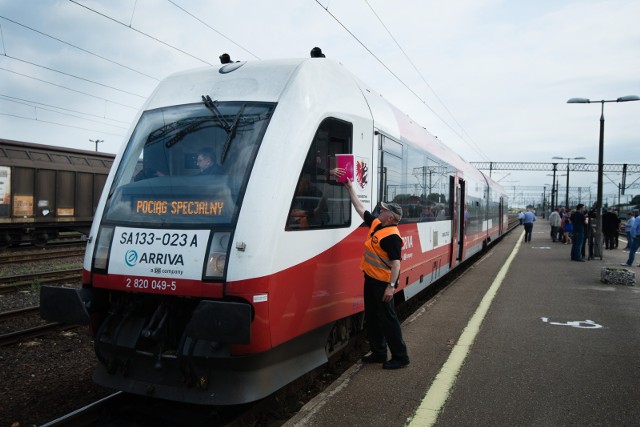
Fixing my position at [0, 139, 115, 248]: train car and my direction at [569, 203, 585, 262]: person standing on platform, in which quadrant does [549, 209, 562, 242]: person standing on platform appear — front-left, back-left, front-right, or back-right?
front-left

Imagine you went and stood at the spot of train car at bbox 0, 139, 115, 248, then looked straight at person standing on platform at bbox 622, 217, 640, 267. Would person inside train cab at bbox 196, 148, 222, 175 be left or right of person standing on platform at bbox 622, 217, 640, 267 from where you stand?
right

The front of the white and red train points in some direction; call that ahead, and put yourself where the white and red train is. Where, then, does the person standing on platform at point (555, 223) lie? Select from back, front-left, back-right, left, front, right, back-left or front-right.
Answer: back

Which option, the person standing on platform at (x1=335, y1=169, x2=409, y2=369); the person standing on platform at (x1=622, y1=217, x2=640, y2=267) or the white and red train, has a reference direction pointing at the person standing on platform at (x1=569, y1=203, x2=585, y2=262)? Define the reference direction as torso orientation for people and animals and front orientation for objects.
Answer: the person standing on platform at (x1=622, y1=217, x2=640, y2=267)

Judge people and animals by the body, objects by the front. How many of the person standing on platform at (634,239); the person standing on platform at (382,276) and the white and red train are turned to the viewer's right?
0

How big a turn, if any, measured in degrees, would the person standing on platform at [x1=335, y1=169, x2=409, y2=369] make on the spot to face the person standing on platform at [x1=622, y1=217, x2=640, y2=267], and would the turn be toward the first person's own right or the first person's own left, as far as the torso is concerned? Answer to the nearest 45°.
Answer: approximately 180°

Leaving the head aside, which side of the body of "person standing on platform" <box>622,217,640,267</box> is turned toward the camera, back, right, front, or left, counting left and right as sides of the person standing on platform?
left

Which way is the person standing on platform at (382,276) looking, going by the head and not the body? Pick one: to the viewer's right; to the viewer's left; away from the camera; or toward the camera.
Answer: to the viewer's left

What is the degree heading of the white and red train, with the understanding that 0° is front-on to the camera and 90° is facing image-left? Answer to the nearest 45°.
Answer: approximately 45°

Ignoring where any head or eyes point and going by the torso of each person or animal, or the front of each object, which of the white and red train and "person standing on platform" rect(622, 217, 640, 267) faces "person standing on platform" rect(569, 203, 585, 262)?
"person standing on platform" rect(622, 217, 640, 267)

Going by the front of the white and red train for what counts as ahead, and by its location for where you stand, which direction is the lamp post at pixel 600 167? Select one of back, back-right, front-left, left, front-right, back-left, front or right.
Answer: back

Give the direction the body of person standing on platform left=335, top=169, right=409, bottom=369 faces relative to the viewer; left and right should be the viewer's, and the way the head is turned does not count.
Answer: facing the viewer and to the left of the viewer

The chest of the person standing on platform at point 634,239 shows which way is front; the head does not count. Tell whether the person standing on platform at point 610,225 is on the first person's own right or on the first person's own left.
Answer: on the first person's own right

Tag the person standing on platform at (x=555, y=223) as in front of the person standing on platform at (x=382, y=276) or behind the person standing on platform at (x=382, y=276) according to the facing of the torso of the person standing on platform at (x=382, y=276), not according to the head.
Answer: behind

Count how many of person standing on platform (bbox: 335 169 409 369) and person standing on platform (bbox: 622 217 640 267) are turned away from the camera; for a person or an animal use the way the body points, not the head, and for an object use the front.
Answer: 0
